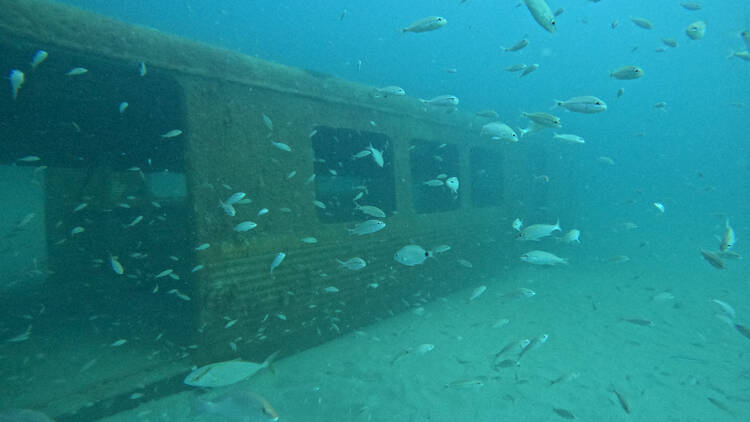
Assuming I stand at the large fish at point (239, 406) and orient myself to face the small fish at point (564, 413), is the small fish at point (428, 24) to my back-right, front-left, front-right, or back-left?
front-left

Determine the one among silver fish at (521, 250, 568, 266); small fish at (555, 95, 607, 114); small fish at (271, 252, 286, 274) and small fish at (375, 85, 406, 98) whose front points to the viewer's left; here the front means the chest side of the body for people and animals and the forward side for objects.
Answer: the silver fish

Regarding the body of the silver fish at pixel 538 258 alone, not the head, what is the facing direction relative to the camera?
to the viewer's left

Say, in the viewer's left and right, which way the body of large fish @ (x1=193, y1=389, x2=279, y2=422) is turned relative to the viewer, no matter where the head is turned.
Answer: facing to the right of the viewer

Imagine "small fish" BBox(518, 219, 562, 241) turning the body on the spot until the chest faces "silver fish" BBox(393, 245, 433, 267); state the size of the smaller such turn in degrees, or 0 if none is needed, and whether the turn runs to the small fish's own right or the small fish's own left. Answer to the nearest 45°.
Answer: approximately 45° to the small fish's own left

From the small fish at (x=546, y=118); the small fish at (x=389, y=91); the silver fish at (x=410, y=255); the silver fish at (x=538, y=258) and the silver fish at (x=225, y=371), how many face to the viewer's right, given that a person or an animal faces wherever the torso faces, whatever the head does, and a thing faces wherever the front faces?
2

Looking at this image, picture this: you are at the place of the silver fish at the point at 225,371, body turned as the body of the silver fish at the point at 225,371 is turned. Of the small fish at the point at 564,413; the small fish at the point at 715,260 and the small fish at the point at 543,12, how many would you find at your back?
3

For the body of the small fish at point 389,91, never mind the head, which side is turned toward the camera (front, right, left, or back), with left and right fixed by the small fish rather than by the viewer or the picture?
right

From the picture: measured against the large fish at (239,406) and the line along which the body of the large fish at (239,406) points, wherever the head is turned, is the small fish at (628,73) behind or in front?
in front

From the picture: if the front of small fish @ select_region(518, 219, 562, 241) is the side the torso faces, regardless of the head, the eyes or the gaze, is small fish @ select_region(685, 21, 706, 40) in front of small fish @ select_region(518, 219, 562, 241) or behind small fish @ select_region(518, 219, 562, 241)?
behind
